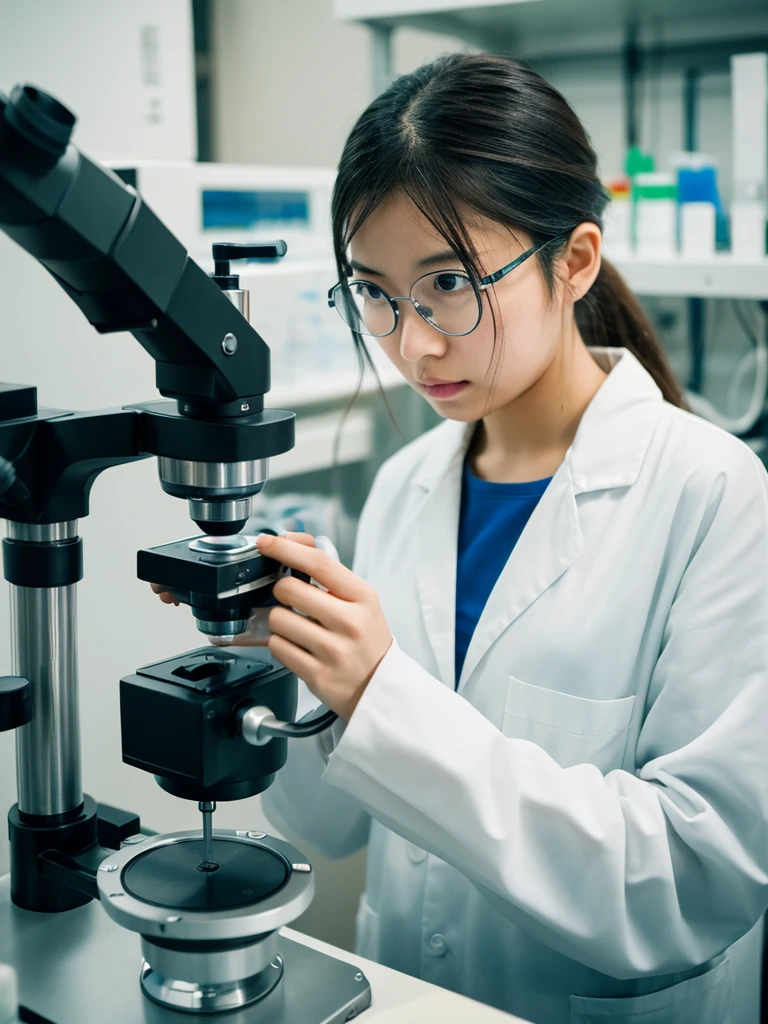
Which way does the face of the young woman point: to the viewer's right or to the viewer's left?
to the viewer's left

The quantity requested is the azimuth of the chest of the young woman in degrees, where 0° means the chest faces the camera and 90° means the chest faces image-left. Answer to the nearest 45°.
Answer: approximately 45°

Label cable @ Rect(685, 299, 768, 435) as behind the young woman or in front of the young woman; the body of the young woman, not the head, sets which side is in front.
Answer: behind
